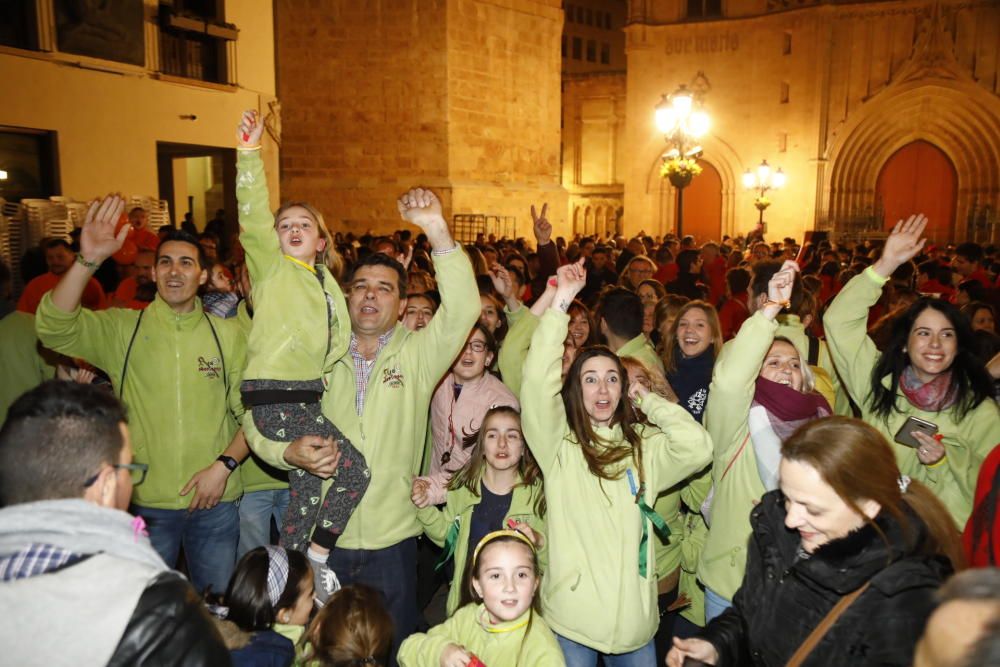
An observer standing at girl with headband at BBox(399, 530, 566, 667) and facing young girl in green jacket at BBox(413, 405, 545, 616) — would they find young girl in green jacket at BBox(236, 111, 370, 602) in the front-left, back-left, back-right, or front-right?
front-left

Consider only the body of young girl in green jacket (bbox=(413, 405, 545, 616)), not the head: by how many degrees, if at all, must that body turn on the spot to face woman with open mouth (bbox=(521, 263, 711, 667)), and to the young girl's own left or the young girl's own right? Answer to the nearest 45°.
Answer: approximately 45° to the young girl's own left

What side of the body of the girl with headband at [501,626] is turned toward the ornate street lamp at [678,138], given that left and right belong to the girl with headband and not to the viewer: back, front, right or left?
back

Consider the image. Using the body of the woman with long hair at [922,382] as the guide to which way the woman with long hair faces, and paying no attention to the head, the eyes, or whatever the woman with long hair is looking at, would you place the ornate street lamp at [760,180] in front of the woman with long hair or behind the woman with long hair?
behind

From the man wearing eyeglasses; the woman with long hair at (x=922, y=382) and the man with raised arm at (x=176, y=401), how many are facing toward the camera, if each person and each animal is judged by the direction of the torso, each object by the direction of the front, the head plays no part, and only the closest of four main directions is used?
2

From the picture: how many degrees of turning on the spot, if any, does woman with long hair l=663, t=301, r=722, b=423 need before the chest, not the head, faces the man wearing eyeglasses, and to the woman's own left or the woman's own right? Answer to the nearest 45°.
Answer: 0° — they already face them

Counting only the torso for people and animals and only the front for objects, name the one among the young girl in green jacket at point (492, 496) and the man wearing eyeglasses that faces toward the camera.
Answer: the young girl in green jacket

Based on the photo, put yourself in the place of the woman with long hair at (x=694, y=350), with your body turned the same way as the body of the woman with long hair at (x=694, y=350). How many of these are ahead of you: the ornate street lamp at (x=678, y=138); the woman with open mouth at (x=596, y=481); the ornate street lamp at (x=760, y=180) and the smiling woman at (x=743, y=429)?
2

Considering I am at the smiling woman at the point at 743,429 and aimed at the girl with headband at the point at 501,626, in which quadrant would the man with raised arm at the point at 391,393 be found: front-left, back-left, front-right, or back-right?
front-right

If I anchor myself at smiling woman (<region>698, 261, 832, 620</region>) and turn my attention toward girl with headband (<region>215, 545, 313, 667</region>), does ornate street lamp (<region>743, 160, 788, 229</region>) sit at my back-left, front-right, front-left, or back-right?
back-right

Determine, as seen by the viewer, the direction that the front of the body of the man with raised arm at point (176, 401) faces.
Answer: toward the camera

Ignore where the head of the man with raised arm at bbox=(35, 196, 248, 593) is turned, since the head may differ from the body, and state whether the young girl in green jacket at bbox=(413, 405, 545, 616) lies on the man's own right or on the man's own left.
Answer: on the man's own left

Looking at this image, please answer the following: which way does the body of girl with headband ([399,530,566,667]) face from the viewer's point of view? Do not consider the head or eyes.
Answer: toward the camera

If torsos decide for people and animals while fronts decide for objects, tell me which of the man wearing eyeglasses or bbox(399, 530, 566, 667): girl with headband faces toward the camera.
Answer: the girl with headband

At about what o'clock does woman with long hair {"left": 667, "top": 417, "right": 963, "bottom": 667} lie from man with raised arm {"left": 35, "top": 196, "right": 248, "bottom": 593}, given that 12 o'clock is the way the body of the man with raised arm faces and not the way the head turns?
The woman with long hair is roughly at 11 o'clock from the man with raised arm.

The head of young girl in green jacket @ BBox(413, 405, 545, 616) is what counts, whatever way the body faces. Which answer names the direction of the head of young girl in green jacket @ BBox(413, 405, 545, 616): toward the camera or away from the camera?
toward the camera

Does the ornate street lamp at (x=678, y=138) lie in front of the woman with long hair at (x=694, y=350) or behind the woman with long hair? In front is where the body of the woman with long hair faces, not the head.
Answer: behind

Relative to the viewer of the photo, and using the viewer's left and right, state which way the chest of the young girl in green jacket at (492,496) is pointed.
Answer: facing the viewer

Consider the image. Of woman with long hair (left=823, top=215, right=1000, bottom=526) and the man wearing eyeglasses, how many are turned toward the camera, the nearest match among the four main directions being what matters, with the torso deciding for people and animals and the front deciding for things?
1
